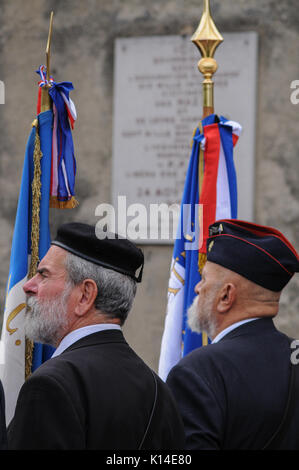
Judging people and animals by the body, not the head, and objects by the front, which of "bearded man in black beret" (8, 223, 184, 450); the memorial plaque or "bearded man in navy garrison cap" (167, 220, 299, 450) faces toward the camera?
the memorial plaque

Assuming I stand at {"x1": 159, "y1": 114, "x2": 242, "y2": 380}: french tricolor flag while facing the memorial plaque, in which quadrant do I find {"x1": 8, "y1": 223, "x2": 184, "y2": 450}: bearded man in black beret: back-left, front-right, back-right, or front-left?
back-left

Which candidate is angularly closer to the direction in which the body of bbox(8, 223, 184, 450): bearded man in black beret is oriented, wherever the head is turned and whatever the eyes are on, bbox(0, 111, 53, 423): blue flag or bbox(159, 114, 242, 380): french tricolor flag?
the blue flag

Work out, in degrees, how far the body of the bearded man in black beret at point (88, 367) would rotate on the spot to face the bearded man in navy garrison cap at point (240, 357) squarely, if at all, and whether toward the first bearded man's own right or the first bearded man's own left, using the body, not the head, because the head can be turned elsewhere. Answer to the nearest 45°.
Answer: approximately 90° to the first bearded man's own right

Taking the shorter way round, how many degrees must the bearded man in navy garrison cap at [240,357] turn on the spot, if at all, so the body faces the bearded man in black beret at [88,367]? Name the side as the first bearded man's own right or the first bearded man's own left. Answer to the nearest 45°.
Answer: approximately 90° to the first bearded man's own left

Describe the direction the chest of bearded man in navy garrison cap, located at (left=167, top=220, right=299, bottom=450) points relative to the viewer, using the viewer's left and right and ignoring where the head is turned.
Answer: facing away from the viewer and to the left of the viewer

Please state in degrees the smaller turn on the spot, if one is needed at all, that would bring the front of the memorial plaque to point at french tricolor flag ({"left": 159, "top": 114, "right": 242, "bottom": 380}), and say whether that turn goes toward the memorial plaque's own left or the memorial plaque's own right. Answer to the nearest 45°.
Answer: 0° — it already faces it

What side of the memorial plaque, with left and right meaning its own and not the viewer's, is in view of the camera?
front

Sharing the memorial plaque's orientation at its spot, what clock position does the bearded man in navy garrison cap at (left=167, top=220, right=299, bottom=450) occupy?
The bearded man in navy garrison cap is roughly at 12 o'clock from the memorial plaque.

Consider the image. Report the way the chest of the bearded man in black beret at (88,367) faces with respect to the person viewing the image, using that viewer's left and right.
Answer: facing away from the viewer and to the left of the viewer

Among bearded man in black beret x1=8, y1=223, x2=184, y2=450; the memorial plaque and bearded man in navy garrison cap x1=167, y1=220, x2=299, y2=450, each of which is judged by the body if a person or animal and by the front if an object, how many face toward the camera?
1

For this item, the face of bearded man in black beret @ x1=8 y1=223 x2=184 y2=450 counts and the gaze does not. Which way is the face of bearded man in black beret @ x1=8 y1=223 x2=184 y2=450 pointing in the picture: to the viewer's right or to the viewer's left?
to the viewer's left

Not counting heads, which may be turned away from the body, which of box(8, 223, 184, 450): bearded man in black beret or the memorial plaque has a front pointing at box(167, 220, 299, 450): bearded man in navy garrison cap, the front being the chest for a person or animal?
the memorial plaque

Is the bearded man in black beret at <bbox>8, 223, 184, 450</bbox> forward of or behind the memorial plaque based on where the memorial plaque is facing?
forward

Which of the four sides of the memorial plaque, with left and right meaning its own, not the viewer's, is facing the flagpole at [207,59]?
front

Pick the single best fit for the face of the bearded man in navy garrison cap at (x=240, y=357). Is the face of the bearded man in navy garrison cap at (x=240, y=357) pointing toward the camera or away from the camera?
away from the camera
